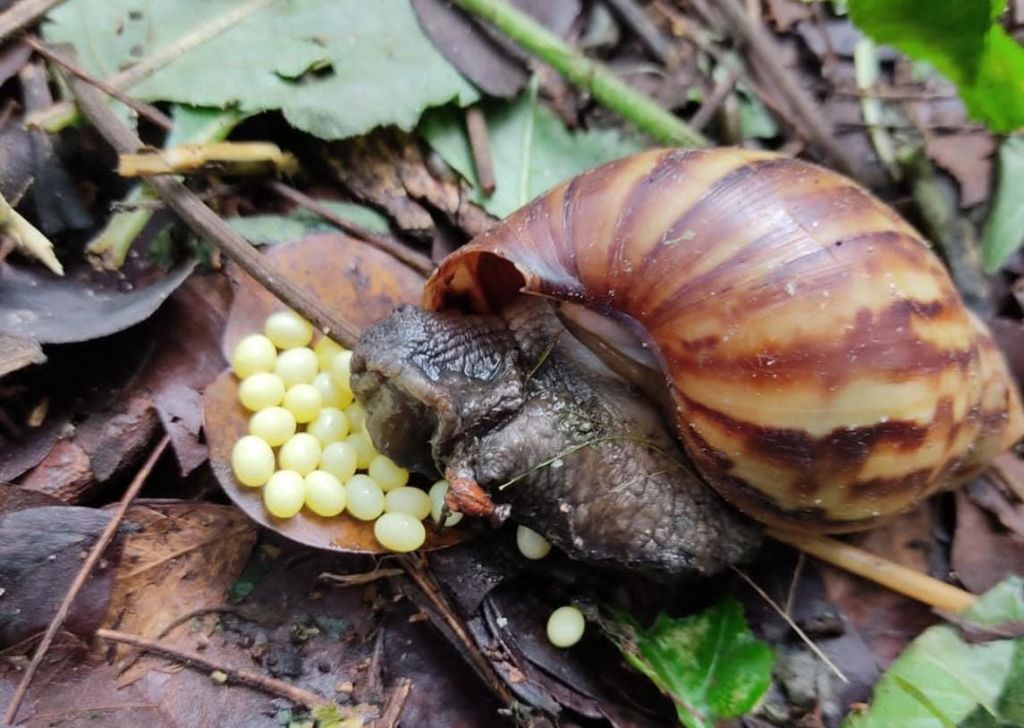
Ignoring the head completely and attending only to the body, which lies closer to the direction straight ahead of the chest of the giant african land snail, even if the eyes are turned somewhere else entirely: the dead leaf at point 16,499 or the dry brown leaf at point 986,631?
the dead leaf

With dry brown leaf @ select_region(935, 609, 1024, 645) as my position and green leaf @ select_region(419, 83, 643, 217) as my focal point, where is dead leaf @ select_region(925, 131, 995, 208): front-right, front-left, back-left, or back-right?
front-right

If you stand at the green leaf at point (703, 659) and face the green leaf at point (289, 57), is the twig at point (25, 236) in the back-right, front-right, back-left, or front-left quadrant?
front-left

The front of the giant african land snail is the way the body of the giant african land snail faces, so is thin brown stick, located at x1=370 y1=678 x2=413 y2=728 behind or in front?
in front

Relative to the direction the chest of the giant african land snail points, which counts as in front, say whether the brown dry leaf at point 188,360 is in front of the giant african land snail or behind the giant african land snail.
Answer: in front

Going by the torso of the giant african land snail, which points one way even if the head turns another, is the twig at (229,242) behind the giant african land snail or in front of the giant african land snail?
in front

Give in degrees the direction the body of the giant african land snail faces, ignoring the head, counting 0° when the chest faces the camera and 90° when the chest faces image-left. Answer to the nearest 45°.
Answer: approximately 90°

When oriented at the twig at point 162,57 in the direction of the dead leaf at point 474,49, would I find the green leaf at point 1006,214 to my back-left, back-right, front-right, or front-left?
front-right

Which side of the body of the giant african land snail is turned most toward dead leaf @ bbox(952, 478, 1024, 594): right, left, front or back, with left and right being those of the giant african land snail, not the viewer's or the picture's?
back

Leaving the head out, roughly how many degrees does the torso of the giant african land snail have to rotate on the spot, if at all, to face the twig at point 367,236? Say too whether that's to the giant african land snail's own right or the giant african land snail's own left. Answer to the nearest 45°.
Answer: approximately 45° to the giant african land snail's own right

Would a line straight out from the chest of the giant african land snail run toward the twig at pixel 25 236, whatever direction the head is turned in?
yes

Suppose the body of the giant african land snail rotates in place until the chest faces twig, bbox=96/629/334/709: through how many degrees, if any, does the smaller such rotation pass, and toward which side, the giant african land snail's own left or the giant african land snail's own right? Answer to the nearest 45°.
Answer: approximately 45° to the giant african land snail's own left

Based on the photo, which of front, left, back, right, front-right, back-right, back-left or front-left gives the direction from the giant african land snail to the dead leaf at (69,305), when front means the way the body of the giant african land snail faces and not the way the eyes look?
front

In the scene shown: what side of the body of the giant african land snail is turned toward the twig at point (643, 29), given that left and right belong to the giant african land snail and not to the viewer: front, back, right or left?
right
